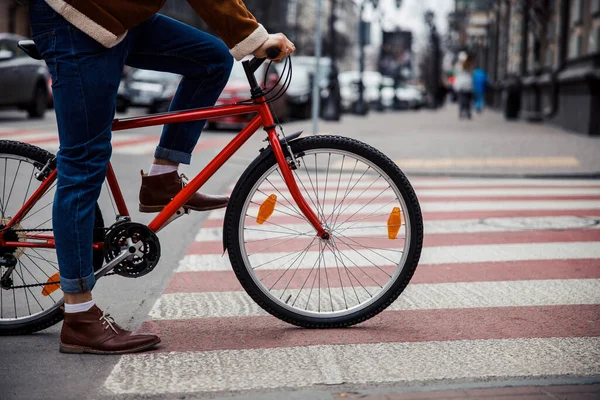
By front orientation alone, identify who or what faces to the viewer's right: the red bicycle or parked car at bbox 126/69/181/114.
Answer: the red bicycle

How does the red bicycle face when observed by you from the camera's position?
facing to the right of the viewer

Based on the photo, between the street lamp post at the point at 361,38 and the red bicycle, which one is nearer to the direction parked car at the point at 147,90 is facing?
the red bicycle

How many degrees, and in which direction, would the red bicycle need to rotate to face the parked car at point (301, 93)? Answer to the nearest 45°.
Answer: approximately 90° to its left

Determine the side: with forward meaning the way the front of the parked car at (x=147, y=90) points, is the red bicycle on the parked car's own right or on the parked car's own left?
on the parked car's own left

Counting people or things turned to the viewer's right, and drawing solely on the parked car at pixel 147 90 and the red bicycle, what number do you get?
1

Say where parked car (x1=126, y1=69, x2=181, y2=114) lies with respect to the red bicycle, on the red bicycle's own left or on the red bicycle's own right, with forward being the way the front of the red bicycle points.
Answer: on the red bicycle's own left

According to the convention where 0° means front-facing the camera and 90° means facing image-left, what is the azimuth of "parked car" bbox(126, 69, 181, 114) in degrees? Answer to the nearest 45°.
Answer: approximately 45°

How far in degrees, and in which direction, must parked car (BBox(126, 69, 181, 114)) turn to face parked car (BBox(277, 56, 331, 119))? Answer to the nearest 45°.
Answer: approximately 135° to its left

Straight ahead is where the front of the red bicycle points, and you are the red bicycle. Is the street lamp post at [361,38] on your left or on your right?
on your left

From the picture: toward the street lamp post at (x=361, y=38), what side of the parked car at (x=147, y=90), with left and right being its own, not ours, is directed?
back

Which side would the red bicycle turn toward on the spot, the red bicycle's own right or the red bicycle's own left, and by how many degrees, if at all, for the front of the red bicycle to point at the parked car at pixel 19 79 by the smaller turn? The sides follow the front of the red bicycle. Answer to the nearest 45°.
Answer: approximately 90° to the red bicycle's own left

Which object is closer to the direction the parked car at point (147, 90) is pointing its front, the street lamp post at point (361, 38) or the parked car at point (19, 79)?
the parked car
